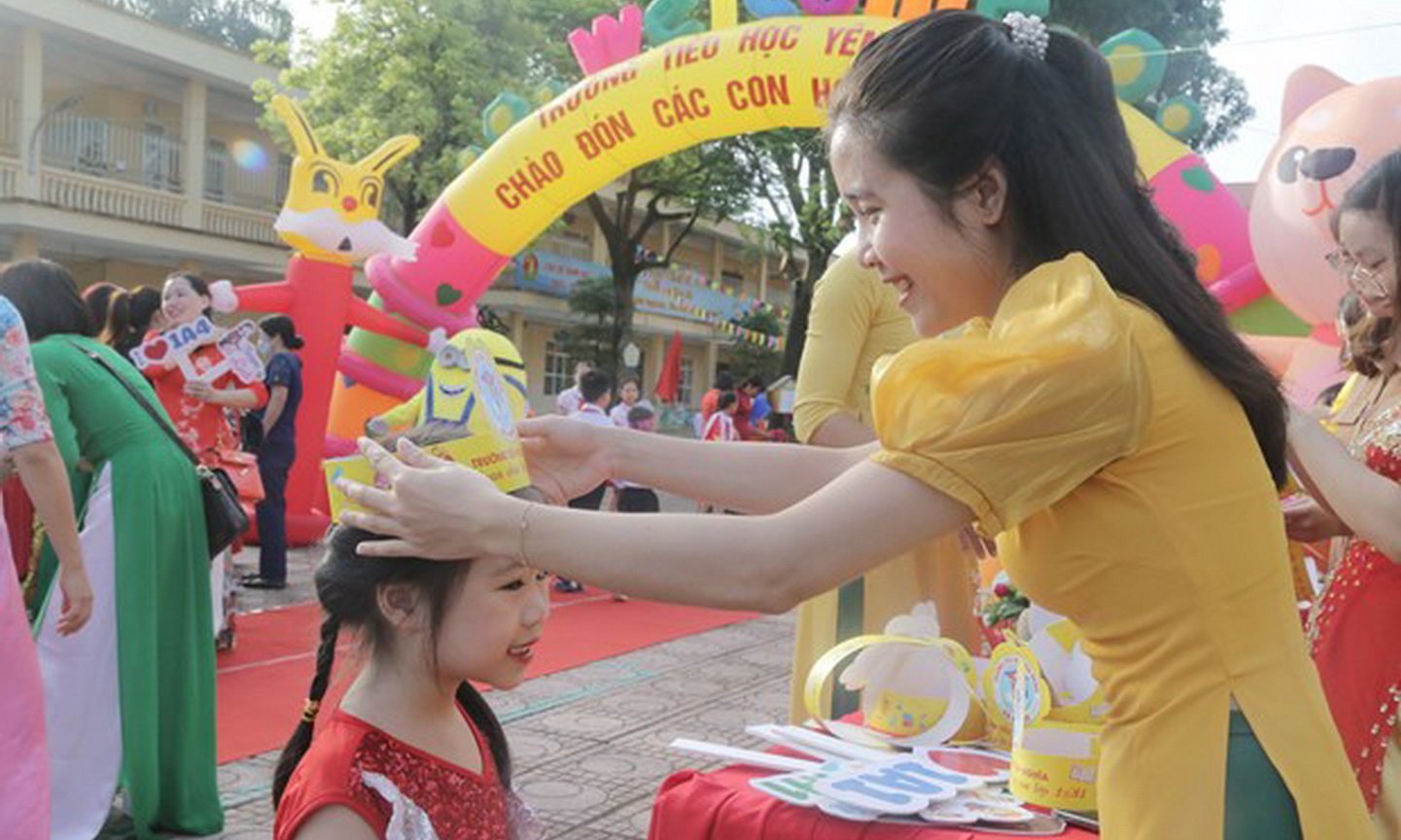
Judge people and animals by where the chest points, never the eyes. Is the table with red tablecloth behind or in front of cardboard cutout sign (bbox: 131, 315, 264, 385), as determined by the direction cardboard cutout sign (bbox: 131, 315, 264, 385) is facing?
in front

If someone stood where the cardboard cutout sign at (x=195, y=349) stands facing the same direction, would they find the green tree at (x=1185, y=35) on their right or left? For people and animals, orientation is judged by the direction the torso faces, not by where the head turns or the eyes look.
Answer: on their left

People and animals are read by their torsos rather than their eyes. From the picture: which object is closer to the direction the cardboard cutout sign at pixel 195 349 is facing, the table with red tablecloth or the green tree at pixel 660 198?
the table with red tablecloth

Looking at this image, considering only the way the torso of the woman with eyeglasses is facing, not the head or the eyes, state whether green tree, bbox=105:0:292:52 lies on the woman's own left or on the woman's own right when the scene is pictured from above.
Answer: on the woman's own right

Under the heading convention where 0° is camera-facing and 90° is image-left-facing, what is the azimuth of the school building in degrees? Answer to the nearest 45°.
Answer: approximately 315°

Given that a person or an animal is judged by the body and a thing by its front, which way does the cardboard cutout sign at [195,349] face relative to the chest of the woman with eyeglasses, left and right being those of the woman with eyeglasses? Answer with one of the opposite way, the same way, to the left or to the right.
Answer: to the left

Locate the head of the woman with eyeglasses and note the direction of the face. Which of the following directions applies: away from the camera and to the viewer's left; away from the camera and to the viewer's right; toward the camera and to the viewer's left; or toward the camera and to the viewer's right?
toward the camera and to the viewer's left

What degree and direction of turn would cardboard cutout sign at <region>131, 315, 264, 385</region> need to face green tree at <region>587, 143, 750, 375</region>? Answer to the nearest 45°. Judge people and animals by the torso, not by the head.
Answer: approximately 135° to its left

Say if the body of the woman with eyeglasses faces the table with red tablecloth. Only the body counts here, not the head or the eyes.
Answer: yes

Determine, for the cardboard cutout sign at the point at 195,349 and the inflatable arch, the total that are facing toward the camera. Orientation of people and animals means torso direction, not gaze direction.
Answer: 2

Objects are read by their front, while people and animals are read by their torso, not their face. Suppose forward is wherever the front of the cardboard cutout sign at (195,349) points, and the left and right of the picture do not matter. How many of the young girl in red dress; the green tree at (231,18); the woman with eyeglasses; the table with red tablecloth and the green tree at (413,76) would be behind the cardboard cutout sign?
2

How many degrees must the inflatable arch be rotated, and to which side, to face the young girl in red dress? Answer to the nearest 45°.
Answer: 0° — it already faces them

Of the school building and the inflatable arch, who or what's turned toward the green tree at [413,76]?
the school building

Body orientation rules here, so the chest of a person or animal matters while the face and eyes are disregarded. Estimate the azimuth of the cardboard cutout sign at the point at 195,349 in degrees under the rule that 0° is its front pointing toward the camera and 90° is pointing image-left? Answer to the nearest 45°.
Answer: approximately 0°

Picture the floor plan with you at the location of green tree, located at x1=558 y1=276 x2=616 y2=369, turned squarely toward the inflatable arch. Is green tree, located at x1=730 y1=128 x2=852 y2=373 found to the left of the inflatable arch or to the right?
left
